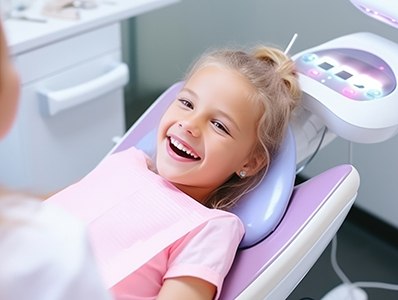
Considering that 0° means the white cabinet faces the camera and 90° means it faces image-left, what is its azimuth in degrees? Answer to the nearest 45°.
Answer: approximately 315°
